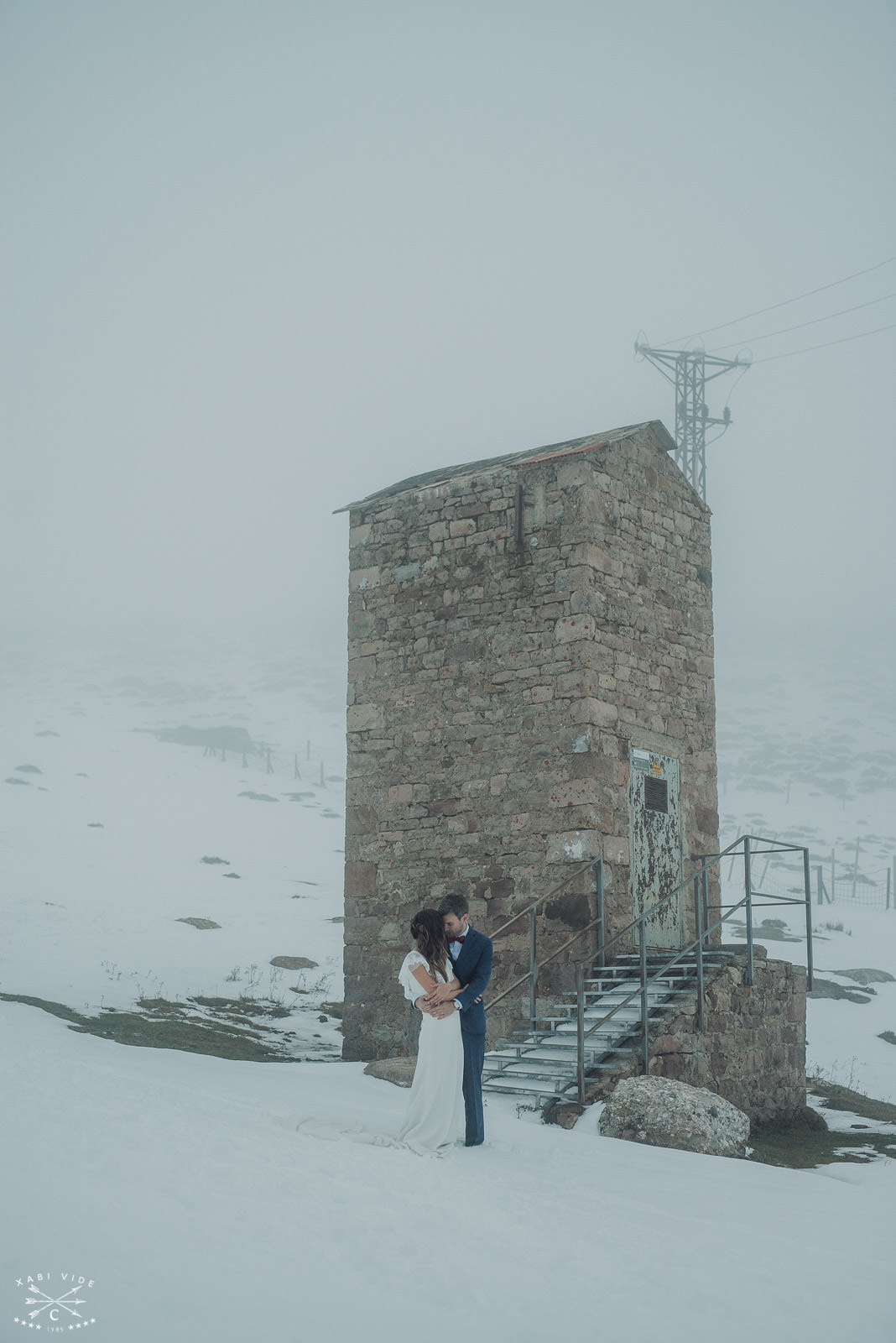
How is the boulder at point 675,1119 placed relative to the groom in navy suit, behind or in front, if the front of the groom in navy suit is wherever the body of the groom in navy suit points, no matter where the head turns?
behind

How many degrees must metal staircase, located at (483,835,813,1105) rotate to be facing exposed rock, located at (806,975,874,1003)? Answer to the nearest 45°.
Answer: approximately 135° to its right

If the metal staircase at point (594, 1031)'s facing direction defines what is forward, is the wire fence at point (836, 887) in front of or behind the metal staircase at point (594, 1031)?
behind

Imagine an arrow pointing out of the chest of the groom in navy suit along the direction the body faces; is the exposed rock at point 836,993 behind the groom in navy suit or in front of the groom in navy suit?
behind

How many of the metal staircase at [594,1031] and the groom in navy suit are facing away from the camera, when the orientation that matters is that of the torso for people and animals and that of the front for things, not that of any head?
0

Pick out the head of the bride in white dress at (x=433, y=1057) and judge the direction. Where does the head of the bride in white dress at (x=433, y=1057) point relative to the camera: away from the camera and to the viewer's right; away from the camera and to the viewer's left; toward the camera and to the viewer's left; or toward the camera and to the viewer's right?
away from the camera and to the viewer's right

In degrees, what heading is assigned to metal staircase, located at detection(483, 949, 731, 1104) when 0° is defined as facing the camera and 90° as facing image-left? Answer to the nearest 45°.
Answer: approximately 45°

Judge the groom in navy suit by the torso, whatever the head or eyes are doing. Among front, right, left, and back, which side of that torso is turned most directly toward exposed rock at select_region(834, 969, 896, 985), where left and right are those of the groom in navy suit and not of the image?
back

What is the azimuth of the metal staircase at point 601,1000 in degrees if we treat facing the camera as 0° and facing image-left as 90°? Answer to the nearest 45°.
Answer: approximately 45°

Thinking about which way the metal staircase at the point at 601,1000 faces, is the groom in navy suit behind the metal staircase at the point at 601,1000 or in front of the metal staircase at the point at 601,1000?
in front

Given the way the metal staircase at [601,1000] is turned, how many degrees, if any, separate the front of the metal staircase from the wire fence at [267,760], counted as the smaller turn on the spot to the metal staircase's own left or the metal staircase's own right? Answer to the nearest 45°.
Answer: approximately 135° to the metal staircase's own right

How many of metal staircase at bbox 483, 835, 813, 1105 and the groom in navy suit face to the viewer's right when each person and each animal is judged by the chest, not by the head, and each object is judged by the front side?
0

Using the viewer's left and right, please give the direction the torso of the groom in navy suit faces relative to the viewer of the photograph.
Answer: facing the viewer and to the left of the viewer
